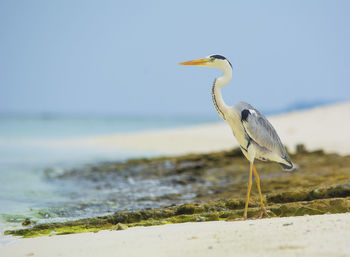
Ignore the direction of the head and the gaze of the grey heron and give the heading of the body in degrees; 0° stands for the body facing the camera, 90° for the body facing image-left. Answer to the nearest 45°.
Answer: approximately 90°
